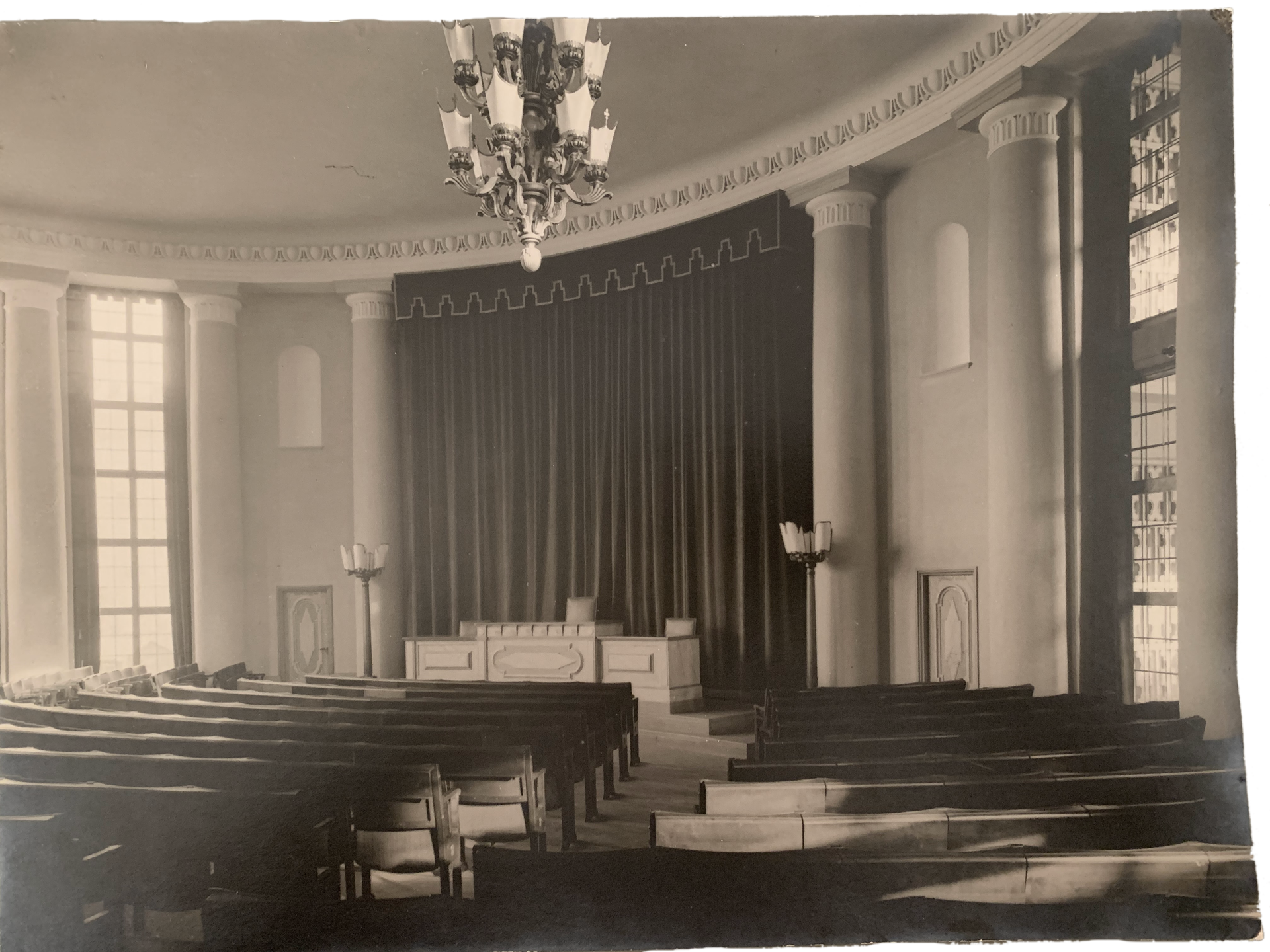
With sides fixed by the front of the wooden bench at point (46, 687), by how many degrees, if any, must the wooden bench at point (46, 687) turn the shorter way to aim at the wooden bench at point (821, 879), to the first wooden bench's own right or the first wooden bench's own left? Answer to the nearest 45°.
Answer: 0° — it already faces it

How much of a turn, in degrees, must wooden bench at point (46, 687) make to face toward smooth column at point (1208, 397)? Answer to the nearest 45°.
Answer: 0° — it already faces it

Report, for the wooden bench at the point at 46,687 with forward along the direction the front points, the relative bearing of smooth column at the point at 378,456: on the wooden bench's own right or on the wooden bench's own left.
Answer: on the wooden bench's own left

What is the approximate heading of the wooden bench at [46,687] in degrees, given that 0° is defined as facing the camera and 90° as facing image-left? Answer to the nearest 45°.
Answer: approximately 315°
